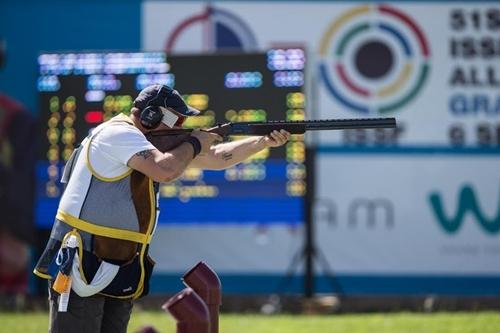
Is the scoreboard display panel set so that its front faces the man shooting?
yes

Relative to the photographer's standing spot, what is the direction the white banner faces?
facing the viewer

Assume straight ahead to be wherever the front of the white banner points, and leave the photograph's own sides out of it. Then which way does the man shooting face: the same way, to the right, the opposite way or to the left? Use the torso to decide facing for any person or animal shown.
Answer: to the left

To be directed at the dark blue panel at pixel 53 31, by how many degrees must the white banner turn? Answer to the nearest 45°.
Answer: approximately 90° to its right

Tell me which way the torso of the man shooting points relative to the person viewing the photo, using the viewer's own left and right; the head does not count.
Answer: facing to the right of the viewer

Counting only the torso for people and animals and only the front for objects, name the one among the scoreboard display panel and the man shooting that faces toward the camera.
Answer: the scoreboard display panel

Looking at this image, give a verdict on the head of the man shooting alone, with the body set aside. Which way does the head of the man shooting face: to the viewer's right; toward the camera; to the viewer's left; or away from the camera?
to the viewer's right

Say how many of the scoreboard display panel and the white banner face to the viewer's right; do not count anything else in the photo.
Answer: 0

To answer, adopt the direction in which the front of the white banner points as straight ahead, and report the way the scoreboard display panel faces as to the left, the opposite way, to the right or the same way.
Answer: the same way

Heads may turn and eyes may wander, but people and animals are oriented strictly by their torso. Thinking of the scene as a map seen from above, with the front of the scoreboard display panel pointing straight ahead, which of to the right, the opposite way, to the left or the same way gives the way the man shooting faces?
to the left
